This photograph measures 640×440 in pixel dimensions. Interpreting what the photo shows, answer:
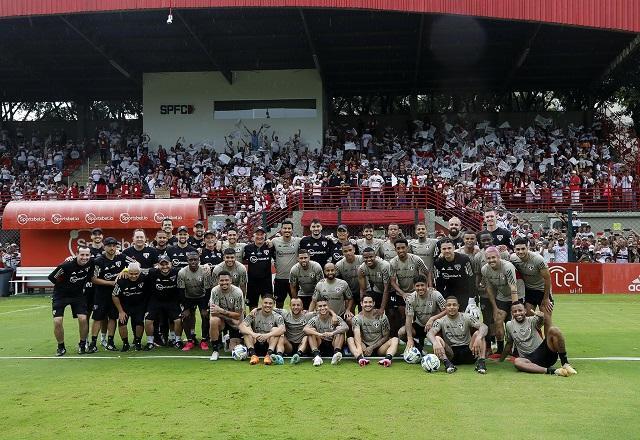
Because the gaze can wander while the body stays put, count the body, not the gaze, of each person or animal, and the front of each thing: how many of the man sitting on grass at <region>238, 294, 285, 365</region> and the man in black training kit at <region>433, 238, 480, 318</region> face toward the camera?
2

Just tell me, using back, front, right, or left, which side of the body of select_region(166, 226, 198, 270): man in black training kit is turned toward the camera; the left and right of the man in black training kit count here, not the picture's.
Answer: front

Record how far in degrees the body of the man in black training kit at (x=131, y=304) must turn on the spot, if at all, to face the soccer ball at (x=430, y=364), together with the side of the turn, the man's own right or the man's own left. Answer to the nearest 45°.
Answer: approximately 45° to the man's own left

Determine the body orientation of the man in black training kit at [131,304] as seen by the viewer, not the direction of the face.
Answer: toward the camera

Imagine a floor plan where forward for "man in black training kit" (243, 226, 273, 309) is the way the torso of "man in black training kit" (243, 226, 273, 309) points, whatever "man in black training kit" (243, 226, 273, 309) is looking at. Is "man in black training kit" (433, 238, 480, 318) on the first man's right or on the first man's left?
on the first man's left

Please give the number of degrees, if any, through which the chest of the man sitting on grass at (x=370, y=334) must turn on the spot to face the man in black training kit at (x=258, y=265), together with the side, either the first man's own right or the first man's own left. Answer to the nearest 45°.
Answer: approximately 135° to the first man's own right

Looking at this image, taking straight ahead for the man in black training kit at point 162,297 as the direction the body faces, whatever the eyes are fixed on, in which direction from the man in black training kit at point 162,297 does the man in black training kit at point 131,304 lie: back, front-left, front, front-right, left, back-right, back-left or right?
right

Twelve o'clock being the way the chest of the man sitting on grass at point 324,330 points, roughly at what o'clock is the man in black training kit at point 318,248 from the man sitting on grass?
The man in black training kit is roughly at 6 o'clock from the man sitting on grass.

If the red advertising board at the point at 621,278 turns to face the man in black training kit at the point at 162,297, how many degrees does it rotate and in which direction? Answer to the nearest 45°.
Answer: approximately 45° to its right

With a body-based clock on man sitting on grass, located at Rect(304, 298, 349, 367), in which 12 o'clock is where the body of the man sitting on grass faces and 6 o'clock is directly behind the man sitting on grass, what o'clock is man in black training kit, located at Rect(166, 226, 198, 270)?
The man in black training kit is roughly at 4 o'clock from the man sitting on grass.

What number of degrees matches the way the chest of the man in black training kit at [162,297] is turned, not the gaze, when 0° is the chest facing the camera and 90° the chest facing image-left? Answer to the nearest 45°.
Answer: approximately 0°

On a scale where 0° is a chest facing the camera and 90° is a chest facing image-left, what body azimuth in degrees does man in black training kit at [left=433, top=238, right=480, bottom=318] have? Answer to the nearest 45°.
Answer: approximately 0°

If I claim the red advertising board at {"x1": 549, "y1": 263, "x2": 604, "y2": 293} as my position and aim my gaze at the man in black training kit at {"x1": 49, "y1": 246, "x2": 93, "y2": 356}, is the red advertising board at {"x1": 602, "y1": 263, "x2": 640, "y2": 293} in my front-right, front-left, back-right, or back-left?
back-left

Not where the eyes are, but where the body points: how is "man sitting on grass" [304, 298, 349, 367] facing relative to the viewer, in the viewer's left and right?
facing the viewer

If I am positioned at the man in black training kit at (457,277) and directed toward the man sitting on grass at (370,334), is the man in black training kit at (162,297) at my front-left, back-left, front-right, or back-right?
front-right
